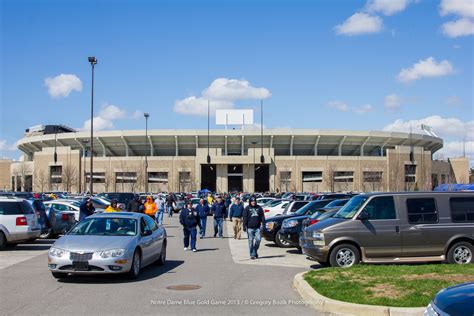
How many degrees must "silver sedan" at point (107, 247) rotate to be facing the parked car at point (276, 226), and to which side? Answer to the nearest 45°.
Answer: approximately 180°

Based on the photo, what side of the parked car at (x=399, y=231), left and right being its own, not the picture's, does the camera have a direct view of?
left

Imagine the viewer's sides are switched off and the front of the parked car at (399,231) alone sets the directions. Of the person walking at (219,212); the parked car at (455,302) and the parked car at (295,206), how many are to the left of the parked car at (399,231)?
1

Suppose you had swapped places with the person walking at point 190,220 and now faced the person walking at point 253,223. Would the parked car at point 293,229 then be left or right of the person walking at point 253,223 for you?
left

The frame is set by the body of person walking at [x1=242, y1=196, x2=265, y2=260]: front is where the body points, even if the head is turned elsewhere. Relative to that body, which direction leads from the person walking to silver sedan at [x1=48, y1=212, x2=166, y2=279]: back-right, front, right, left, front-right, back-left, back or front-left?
front-right

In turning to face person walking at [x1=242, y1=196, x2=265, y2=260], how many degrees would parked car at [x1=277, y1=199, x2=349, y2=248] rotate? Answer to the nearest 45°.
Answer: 0° — it already faces them

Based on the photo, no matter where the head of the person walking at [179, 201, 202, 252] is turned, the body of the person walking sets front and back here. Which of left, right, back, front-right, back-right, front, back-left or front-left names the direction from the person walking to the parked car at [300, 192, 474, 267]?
front-left

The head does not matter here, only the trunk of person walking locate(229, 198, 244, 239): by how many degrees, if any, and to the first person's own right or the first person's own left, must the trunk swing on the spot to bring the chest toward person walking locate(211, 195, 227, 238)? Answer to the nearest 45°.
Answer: approximately 135° to the first person's own right

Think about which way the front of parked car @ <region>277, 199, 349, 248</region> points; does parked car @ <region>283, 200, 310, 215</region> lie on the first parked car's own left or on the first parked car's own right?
on the first parked car's own right
